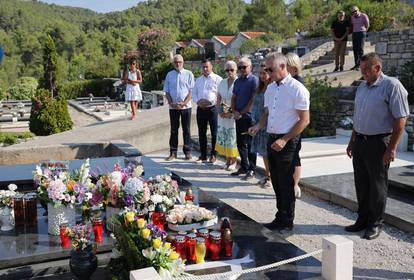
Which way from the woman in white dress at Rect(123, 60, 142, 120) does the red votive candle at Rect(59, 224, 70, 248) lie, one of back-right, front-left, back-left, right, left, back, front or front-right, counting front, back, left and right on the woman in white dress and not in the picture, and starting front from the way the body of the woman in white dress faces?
front

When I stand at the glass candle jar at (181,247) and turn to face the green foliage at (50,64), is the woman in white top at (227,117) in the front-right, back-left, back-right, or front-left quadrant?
front-right

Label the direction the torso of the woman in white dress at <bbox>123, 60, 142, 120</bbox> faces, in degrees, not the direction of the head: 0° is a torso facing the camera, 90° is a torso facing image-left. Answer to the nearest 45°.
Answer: approximately 0°

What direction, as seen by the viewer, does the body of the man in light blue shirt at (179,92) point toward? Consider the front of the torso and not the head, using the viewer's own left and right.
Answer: facing the viewer

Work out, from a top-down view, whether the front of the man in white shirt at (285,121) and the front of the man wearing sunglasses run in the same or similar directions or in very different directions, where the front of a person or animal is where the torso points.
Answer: same or similar directions

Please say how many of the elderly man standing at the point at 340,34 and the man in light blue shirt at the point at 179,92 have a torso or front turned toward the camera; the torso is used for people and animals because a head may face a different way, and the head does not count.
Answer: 2

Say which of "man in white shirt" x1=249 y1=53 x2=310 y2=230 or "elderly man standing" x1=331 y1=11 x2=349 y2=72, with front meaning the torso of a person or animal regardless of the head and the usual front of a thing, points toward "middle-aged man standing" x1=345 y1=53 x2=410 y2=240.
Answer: "elderly man standing" x1=331 y1=11 x2=349 y2=72

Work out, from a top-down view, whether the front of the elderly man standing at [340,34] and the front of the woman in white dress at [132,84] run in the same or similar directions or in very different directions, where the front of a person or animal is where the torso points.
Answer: same or similar directions

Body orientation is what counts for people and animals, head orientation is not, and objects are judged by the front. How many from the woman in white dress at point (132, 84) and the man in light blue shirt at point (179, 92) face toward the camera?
2

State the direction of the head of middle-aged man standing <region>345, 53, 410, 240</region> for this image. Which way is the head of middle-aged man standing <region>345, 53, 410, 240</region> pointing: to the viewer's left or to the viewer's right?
to the viewer's left

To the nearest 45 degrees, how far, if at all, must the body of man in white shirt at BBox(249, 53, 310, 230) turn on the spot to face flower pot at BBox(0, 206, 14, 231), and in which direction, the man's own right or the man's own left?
0° — they already face it

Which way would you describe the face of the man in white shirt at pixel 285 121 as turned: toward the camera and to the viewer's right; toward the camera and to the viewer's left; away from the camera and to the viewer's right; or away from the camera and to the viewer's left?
toward the camera and to the viewer's left

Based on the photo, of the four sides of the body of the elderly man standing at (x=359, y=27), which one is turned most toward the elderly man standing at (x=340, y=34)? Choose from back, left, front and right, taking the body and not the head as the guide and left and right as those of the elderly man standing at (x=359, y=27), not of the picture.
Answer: right

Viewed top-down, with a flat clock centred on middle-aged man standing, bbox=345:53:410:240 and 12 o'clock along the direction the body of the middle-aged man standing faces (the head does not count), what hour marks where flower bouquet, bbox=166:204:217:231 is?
The flower bouquet is roughly at 12 o'clock from the middle-aged man standing.

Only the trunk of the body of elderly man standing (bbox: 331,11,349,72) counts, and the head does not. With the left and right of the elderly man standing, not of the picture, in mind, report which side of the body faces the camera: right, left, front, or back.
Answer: front

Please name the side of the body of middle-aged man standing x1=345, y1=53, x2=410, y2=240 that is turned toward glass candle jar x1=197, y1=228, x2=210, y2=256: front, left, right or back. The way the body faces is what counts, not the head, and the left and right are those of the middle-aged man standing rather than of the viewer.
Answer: front

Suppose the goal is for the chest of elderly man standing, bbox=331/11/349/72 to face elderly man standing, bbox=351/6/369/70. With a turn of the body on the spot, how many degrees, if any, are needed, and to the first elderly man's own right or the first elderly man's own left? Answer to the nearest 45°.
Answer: approximately 45° to the first elderly man's own left

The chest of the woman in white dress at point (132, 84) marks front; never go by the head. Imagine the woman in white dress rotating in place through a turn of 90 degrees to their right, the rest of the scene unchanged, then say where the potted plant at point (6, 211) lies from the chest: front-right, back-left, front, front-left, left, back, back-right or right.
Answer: left
